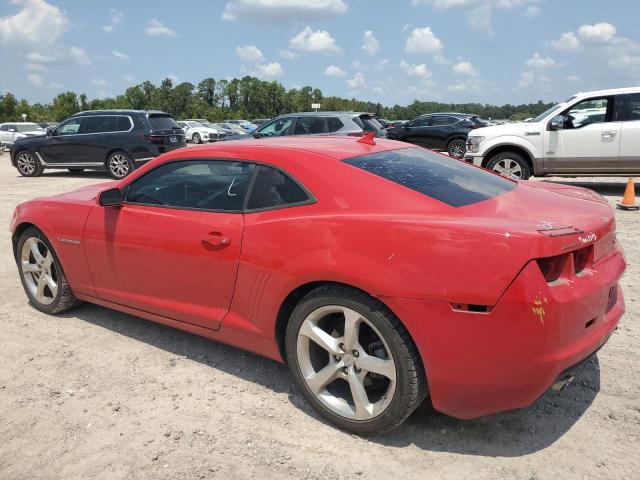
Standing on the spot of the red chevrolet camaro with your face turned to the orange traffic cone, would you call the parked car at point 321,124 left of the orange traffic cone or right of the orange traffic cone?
left

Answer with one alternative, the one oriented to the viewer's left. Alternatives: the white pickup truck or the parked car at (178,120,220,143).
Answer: the white pickup truck

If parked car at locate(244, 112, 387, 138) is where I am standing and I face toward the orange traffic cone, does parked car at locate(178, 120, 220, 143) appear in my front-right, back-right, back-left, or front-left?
back-left

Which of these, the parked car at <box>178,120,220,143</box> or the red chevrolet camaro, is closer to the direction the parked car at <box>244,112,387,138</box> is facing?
the parked car

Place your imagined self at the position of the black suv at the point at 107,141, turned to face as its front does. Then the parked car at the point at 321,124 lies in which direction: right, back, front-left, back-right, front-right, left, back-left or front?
back

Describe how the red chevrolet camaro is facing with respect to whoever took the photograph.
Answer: facing away from the viewer and to the left of the viewer

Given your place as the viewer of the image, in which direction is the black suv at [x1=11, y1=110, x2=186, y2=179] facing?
facing away from the viewer and to the left of the viewer

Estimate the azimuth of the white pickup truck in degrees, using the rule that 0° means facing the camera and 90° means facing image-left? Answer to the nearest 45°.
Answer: approximately 90°

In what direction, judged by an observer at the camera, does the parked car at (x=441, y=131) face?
facing away from the viewer and to the left of the viewer

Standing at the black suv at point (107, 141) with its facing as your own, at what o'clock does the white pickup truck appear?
The white pickup truck is roughly at 6 o'clock from the black suv.

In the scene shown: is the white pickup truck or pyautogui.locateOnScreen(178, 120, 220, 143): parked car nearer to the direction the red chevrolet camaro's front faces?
the parked car

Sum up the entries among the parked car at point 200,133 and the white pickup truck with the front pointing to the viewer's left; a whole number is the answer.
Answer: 1
